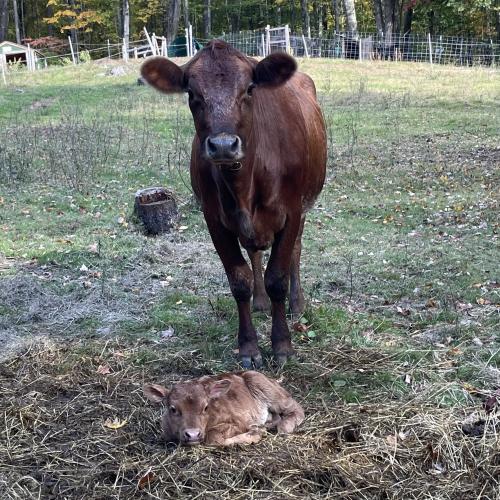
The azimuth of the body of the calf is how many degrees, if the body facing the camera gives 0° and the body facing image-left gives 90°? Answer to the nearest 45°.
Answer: approximately 45°

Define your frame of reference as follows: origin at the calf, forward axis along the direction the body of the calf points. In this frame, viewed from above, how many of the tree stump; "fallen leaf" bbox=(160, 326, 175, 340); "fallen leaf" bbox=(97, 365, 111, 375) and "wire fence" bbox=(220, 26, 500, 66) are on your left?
0

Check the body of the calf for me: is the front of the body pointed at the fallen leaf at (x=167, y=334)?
no

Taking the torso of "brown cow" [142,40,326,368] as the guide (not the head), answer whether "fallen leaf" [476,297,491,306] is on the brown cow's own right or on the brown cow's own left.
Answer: on the brown cow's own left

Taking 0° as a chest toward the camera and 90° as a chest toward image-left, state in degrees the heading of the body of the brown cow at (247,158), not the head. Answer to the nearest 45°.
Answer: approximately 0°

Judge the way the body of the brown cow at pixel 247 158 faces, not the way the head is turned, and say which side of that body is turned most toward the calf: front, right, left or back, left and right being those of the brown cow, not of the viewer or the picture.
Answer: front

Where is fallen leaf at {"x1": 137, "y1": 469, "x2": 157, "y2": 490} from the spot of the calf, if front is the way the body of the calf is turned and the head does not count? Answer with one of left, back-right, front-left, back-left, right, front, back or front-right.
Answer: front

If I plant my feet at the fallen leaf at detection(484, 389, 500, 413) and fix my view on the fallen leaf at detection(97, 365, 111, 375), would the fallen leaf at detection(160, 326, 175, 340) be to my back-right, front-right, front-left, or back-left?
front-right

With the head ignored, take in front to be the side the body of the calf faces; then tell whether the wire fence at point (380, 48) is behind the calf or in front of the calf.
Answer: behind

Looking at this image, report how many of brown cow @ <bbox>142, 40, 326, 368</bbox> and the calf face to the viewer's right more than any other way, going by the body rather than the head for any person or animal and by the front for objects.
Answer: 0

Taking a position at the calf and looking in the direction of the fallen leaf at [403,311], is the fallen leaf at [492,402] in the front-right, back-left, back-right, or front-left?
front-right

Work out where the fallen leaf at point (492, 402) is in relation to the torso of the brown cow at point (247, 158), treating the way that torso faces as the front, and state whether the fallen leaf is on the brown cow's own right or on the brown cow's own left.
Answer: on the brown cow's own left

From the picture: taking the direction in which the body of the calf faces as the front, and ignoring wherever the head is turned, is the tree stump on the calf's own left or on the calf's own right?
on the calf's own right

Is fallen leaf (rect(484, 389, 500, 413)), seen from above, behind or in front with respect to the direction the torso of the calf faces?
behind
